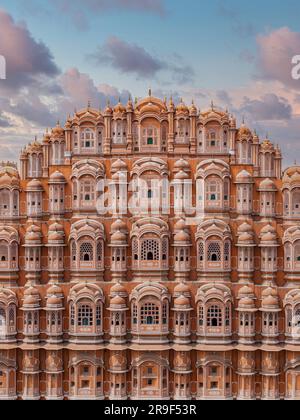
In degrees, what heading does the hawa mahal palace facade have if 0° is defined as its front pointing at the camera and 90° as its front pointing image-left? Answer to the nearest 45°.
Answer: approximately 0°
